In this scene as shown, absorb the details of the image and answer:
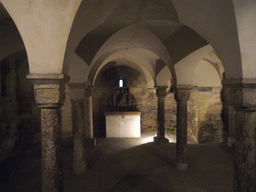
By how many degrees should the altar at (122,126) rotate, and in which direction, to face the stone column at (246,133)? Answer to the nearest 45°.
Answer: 0° — it already faces it

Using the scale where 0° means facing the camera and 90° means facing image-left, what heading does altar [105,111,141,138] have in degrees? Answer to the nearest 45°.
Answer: approximately 0°

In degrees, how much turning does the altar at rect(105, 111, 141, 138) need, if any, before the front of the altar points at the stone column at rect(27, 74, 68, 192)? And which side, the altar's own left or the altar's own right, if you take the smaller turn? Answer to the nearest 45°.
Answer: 0° — it already faces it
